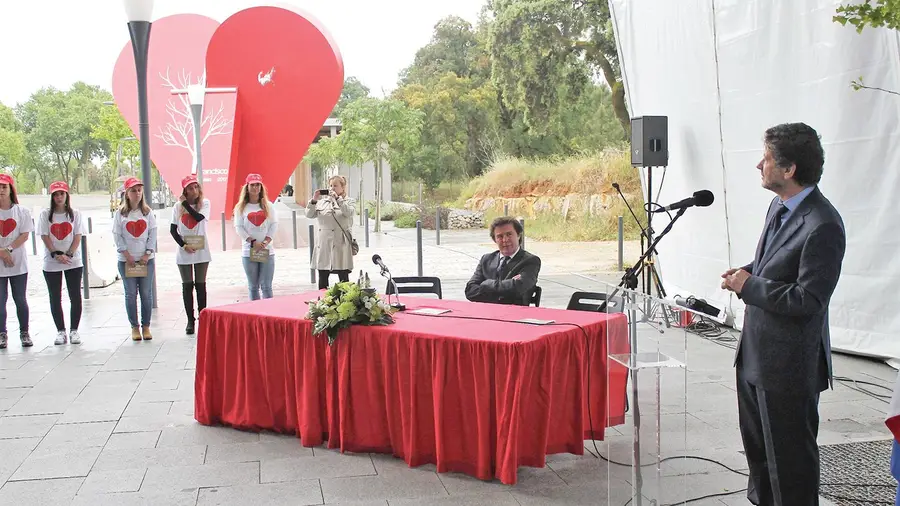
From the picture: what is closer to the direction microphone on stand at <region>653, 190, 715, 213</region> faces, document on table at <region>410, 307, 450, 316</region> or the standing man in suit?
the standing man in suit

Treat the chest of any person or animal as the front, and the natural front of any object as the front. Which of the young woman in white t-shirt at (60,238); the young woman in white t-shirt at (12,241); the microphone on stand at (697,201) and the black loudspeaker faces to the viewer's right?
the microphone on stand

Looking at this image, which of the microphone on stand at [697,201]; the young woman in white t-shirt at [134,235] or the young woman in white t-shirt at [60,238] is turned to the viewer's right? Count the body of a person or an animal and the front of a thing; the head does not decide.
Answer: the microphone on stand

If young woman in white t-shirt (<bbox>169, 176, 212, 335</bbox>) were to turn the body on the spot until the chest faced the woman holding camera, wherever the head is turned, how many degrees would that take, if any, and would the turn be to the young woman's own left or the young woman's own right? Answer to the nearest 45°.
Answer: approximately 90° to the young woman's own left

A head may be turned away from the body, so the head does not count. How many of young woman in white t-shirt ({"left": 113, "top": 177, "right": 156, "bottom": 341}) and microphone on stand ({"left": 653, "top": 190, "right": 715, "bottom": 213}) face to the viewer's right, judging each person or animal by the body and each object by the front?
1

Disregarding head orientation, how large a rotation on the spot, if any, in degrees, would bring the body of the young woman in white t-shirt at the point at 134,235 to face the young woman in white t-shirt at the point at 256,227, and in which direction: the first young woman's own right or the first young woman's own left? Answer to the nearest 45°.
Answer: approximately 90° to the first young woman's own left

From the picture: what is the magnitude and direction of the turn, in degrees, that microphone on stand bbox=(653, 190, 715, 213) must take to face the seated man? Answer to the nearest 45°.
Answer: approximately 135° to its left

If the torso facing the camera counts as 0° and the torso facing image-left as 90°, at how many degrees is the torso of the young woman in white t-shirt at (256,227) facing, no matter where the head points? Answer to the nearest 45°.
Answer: approximately 0°

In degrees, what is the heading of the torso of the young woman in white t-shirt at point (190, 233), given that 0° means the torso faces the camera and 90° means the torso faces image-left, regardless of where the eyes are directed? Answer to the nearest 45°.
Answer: approximately 0°

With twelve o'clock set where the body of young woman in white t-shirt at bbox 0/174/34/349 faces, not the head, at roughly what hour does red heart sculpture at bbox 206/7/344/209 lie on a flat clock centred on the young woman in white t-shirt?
The red heart sculpture is roughly at 7 o'clock from the young woman in white t-shirt.
